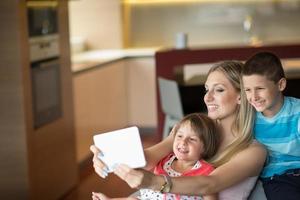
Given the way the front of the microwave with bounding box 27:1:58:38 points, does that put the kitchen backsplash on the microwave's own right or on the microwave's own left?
on the microwave's own left

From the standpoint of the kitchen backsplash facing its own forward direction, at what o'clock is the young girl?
The young girl is roughly at 12 o'clock from the kitchen backsplash.

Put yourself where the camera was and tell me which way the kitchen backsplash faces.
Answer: facing the viewer

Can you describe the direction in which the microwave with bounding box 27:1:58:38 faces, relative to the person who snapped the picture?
facing the viewer and to the right of the viewer

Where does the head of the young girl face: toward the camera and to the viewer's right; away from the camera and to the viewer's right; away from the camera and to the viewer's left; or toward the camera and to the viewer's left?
toward the camera and to the viewer's left

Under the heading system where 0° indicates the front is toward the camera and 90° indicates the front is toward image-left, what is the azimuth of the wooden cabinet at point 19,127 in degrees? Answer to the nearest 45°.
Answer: approximately 315°

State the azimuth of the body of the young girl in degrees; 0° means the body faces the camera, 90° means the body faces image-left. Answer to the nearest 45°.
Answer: approximately 45°

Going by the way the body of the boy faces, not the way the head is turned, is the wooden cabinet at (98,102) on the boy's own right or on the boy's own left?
on the boy's own right

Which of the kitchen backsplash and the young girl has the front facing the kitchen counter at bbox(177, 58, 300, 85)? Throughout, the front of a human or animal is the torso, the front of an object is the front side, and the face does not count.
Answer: the kitchen backsplash

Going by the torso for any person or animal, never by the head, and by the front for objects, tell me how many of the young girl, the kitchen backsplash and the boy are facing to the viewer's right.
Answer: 0

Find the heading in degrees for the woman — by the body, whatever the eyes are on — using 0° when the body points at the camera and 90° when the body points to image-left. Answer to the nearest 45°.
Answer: approximately 45°

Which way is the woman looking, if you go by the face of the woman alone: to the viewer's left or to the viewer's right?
to the viewer's left

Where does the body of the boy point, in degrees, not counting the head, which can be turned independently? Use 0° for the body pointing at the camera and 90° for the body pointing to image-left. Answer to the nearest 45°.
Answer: approximately 45°
